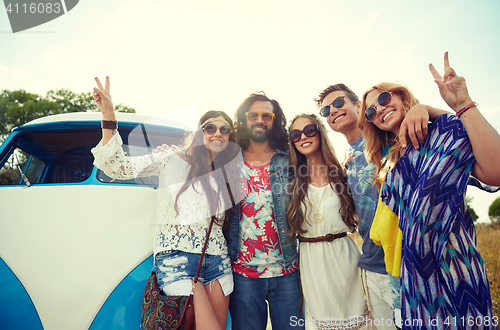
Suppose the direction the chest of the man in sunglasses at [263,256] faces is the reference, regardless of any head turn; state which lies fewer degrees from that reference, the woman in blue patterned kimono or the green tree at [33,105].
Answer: the woman in blue patterned kimono

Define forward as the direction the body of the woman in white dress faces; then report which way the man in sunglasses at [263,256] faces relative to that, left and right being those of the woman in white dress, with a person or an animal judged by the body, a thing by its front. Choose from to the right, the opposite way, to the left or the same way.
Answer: the same way

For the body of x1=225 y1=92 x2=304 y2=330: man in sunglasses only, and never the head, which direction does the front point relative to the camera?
toward the camera

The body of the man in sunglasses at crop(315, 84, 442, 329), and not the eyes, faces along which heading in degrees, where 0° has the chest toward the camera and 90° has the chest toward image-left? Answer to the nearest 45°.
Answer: approximately 45°

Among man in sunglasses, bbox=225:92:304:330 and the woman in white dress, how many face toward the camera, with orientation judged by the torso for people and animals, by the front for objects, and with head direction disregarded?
2

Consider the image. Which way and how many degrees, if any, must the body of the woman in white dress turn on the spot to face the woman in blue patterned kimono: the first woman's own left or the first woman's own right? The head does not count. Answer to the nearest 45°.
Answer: approximately 45° to the first woman's own left

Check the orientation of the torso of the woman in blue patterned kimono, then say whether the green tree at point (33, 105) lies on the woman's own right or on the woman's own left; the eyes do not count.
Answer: on the woman's own right

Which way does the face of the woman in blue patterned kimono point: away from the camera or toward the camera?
toward the camera

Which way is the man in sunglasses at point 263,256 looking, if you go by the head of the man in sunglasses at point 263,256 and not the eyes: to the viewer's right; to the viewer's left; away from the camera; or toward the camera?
toward the camera

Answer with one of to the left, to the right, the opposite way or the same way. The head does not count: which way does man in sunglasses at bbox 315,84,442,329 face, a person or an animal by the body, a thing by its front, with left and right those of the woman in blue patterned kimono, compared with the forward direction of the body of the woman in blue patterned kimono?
the same way

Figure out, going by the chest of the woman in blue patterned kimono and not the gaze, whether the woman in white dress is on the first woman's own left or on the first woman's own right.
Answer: on the first woman's own right

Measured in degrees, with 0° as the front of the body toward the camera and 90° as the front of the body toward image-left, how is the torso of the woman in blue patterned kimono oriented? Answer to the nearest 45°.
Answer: approximately 45°

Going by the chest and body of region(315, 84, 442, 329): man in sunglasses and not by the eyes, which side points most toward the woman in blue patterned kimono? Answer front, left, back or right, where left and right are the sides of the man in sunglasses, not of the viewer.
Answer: left

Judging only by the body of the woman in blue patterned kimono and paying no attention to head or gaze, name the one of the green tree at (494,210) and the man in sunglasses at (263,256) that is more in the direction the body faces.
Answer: the man in sunglasses

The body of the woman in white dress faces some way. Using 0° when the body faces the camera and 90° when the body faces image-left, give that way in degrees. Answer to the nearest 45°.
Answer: approximately 0°

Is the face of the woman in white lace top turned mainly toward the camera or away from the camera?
toward the camera
